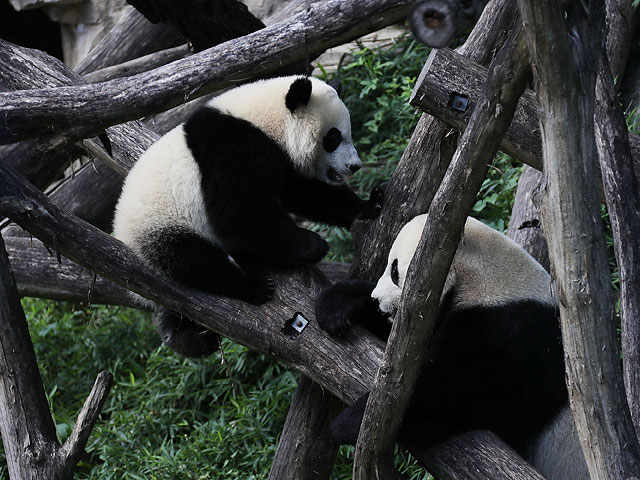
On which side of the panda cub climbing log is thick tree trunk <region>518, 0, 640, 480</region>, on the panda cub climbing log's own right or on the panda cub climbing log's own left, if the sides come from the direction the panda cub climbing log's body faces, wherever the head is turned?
on the panda cub climbing log's own right

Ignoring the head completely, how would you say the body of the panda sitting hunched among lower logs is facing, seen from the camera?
to the viewer's left

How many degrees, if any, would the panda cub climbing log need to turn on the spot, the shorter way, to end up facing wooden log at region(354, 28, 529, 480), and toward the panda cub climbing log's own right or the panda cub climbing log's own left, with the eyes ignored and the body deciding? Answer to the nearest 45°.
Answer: approximately 45° to the panda cub climbing log's own right

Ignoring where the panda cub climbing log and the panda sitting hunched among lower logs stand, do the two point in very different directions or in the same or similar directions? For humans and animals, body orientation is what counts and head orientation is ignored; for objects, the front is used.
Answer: very different directions

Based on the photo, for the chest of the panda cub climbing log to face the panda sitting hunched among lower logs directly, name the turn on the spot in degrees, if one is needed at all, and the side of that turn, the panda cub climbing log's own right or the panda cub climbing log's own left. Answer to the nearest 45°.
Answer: approximately 45° to the panda cub climbing log's own right

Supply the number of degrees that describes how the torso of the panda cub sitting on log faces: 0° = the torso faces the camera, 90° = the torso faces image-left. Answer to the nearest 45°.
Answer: approximately 270°

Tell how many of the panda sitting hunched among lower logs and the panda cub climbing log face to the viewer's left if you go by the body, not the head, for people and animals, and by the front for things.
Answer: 1

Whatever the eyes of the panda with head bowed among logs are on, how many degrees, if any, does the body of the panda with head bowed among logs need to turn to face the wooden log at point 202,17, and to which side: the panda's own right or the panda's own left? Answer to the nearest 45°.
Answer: approximately 45° to the panda's own right
